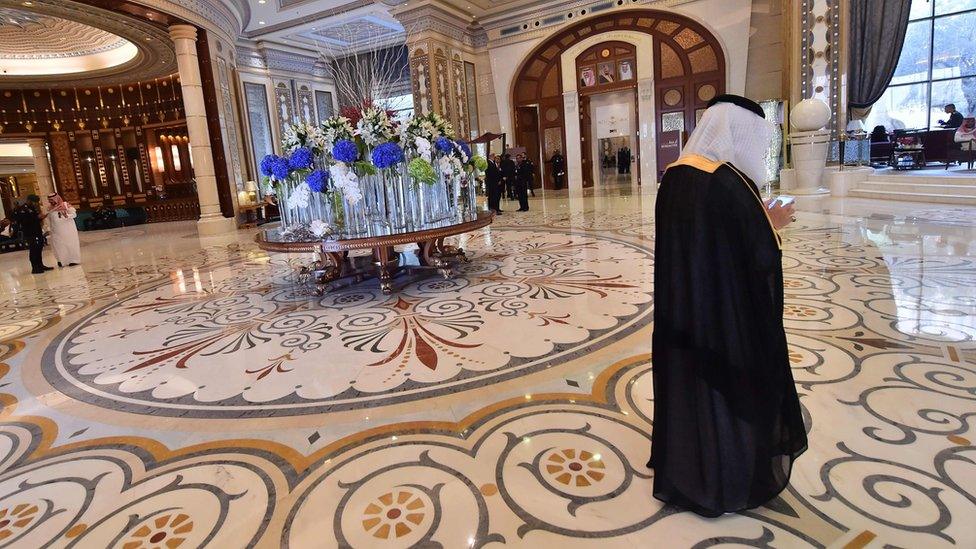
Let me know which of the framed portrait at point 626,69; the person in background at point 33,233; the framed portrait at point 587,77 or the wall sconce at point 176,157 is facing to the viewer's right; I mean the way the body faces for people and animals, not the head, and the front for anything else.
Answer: the person in background

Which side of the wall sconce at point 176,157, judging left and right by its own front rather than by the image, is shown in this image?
front

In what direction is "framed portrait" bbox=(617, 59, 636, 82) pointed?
toward the camera

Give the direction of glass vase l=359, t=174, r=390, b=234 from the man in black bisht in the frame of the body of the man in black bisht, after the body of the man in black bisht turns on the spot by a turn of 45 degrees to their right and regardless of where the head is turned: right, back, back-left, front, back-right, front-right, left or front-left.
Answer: back-left

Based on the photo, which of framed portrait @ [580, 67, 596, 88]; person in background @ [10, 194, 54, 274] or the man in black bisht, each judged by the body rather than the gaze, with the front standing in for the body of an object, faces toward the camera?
the framed portrait

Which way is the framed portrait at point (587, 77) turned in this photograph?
toward the camera

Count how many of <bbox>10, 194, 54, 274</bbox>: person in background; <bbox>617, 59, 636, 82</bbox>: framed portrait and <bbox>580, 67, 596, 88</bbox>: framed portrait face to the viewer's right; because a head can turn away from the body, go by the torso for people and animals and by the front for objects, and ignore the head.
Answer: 1

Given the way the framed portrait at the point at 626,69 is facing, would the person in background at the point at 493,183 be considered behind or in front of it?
in front

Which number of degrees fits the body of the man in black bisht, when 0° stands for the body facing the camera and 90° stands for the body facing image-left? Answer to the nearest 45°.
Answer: approximately 225°

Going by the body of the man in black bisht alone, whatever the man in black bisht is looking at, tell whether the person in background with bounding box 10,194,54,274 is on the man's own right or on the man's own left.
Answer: on the man's own left

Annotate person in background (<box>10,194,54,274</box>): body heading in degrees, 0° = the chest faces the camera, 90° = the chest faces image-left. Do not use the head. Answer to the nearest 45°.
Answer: approximately 270°

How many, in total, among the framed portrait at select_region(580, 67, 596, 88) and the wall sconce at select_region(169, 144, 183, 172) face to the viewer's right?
0

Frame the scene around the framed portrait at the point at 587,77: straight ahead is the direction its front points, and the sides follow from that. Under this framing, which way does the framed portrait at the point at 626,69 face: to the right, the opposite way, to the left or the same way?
the same way

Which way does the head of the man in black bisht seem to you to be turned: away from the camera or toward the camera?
away from the camera
